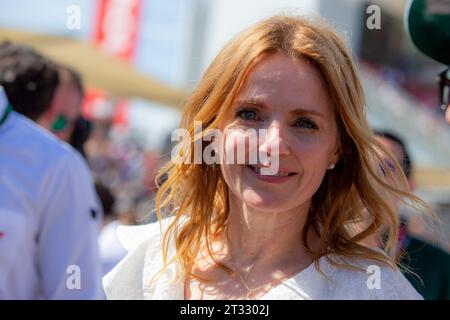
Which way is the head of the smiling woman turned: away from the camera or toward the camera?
toward the camera

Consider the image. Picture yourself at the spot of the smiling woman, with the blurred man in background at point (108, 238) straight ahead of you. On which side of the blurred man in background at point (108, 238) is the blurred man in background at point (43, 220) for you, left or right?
left

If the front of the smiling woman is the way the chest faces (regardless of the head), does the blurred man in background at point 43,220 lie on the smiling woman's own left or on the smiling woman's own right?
on the smiling woman's own right

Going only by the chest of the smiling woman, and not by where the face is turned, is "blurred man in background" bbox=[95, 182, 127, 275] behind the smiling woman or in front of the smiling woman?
behind

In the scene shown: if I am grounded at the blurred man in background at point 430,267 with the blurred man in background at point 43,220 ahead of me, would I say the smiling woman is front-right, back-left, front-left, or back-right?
front-left

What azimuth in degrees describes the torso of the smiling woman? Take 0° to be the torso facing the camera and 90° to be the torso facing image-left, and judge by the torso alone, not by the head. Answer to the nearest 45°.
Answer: approximately 0°

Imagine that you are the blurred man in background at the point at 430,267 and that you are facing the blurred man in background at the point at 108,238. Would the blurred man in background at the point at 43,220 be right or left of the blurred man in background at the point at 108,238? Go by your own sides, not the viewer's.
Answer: left

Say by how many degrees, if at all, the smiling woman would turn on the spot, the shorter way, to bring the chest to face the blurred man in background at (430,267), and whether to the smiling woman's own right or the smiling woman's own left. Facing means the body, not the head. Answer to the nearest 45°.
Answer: approximately 135° to the smiling woman's own left

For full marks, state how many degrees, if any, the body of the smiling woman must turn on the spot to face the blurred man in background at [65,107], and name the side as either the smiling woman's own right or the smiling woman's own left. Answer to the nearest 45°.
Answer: approximately 135° to the smiling woman's own right

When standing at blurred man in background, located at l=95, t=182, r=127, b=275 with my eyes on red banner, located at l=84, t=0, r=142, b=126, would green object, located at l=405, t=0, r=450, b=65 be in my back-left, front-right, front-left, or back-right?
back-right

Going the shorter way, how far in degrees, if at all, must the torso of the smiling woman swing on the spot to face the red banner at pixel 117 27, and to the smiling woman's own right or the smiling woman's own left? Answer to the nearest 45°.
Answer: approximately 180°
